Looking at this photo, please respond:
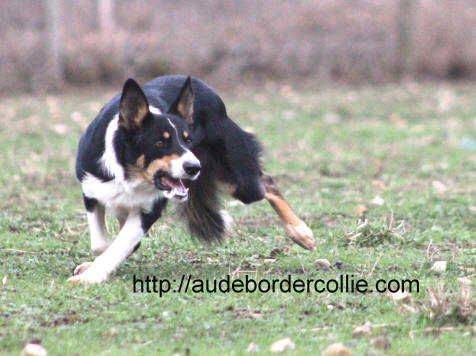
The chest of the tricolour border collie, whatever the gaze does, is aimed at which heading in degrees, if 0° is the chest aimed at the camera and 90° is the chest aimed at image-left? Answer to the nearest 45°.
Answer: approximately 45°
